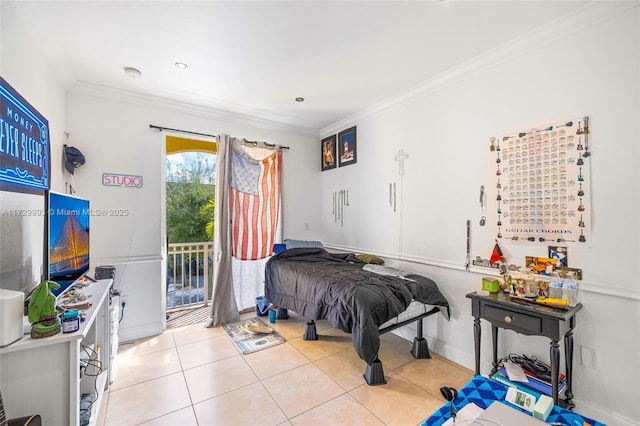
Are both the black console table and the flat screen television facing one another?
yes

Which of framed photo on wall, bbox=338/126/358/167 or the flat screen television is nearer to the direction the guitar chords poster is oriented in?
the flat screen television

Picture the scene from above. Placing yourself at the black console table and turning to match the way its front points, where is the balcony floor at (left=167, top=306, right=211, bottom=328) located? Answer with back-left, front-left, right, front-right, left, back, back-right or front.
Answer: front-right

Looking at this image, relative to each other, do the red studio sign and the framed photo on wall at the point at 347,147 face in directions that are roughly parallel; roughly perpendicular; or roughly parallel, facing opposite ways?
roughly perpendicular

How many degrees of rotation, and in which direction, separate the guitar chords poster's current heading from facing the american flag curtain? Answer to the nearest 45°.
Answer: approximately 45° to its right

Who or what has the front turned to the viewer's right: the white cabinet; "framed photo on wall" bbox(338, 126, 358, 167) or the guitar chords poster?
the white cabinet

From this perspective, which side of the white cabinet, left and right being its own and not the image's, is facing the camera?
right

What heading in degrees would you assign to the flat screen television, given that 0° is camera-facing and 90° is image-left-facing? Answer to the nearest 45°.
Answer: approximately 315°

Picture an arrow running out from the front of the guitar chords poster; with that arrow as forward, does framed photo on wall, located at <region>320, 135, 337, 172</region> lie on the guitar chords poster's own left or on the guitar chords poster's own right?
on the guitar chords poster's own right

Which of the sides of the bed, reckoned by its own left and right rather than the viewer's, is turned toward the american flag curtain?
back

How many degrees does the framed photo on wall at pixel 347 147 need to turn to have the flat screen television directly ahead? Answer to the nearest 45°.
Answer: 0° — it already faces it
